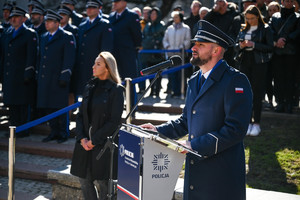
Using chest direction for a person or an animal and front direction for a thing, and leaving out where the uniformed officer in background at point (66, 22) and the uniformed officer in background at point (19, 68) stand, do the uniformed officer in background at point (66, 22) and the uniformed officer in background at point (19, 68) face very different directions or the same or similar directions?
same or similar directions

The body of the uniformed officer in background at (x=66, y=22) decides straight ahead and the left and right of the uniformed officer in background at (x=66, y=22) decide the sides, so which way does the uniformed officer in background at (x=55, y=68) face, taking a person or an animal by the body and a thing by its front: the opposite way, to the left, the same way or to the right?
the same way

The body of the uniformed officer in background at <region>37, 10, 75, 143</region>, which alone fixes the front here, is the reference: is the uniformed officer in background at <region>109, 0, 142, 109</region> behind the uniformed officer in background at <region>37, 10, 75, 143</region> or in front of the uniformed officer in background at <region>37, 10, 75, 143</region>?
behind

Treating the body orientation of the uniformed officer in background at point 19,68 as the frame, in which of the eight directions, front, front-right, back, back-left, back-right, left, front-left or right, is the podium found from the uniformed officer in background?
front-left

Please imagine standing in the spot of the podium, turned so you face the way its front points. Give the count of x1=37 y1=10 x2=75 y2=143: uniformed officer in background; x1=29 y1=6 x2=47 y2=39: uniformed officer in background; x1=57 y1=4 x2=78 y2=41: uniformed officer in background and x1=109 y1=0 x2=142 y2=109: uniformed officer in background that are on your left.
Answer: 0

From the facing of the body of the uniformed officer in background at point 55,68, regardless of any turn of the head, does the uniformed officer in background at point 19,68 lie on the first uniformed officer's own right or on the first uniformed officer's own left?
on the first uniformed officer's own right

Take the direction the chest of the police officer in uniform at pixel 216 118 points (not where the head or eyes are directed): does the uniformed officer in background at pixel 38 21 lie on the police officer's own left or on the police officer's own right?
on the police officer's own right

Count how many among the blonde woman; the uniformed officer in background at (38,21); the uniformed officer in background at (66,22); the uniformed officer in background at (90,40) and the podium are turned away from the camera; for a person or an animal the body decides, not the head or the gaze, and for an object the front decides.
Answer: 0

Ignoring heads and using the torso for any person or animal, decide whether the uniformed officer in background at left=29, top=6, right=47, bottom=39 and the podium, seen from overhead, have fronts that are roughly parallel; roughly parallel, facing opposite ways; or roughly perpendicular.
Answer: roughly parallel

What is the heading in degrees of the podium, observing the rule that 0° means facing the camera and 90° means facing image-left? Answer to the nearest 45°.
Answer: approximately 45°

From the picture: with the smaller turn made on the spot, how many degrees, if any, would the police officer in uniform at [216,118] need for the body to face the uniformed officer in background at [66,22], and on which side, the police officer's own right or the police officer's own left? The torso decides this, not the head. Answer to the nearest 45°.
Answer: approximately 90° to the police officer's own right

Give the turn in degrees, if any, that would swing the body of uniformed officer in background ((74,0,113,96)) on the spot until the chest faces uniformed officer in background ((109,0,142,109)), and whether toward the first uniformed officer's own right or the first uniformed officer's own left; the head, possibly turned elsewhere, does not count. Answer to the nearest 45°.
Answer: approximately 135° to the first uniformed officer's own left

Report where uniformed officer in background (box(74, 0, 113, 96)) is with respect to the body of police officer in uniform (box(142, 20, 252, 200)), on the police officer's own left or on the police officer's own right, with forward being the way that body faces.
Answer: on the police officer's own right

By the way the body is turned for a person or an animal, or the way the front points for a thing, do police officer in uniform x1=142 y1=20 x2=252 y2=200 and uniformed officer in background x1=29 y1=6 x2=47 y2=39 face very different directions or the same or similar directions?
same or similar directions

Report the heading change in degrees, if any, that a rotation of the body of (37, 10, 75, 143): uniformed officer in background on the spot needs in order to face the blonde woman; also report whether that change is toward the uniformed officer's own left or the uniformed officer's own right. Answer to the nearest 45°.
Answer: approximately 45° to the uniformed officer's own left

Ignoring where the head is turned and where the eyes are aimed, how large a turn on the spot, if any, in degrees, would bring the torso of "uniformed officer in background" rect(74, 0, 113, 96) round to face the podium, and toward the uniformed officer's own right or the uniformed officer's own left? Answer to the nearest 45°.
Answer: approximately 45° to the uniformed officer's own left

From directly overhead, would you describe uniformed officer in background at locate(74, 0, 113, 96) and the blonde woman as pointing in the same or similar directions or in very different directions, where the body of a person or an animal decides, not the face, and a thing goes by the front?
same or similar directions

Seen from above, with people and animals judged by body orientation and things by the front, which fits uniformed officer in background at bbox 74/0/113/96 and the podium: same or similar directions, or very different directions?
same or similar directions

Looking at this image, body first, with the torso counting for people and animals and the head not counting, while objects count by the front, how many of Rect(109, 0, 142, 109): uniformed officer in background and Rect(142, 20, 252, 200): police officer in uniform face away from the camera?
0

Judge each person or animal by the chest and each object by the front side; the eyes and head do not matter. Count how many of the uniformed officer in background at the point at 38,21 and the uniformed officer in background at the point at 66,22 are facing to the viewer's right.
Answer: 0

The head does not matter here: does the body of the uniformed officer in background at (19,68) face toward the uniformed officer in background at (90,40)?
no
